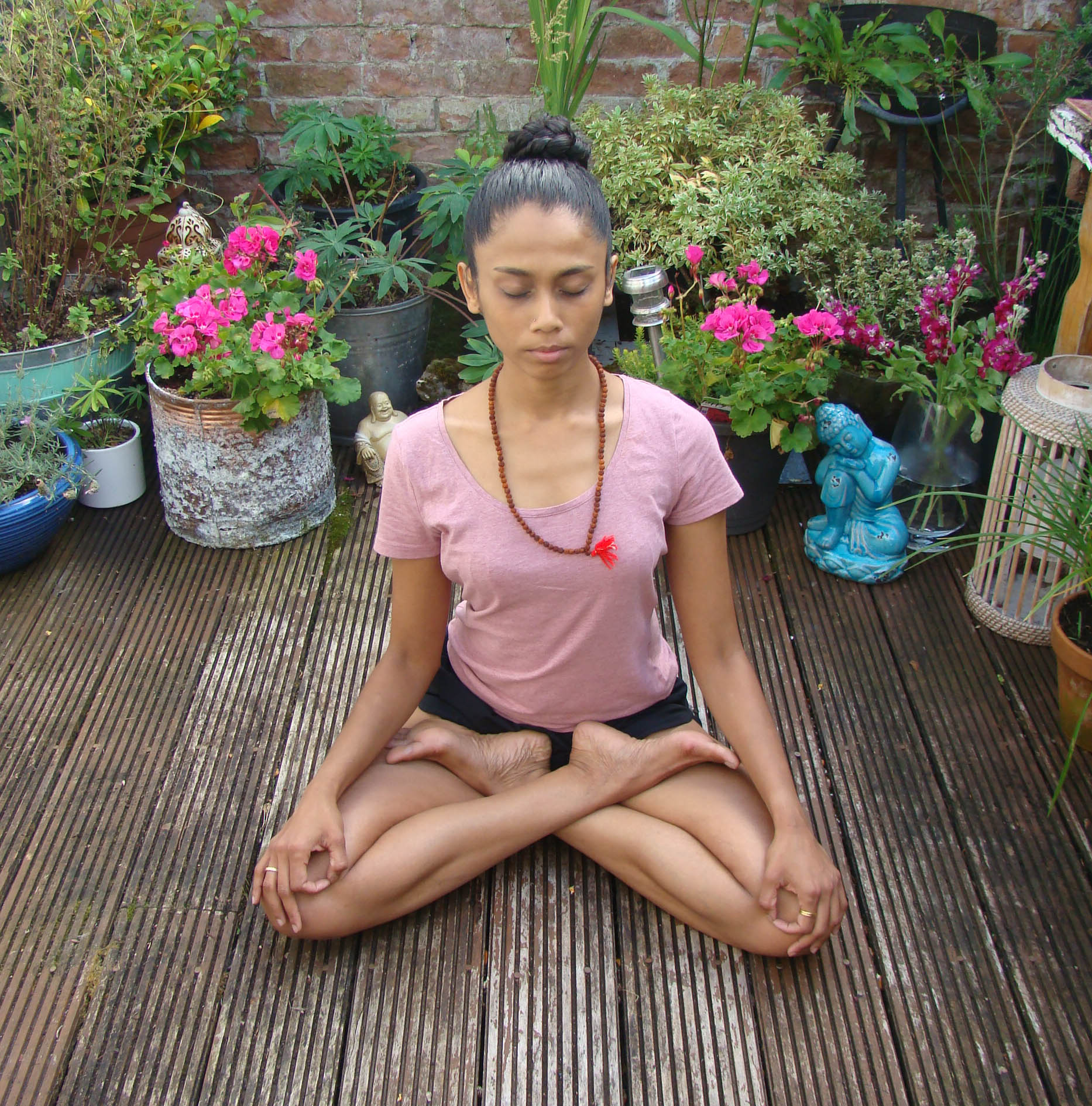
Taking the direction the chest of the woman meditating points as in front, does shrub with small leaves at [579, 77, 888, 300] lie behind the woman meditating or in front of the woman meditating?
behind

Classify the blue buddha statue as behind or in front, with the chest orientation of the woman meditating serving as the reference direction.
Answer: behind

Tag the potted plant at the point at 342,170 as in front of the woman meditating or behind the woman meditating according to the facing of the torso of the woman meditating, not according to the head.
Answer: behind

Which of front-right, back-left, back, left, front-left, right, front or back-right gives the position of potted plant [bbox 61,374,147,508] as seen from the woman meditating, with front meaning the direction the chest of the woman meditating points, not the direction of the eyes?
back-right

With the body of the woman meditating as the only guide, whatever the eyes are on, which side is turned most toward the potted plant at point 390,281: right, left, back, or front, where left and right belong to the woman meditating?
back

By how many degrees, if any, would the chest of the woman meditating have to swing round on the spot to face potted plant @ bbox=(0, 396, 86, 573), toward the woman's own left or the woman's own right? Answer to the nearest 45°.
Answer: approximately 135° to the woman's own right

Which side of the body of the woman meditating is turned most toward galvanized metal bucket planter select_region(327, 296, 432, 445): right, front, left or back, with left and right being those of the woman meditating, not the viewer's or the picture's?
back

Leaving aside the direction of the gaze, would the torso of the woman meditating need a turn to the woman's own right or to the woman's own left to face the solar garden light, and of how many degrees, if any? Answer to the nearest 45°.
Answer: approximately 180°

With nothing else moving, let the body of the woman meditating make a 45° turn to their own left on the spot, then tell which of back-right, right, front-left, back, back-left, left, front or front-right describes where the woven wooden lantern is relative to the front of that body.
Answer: left

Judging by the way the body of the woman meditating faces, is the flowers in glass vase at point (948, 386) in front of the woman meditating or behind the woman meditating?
behind

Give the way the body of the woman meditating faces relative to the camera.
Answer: toward the camera
